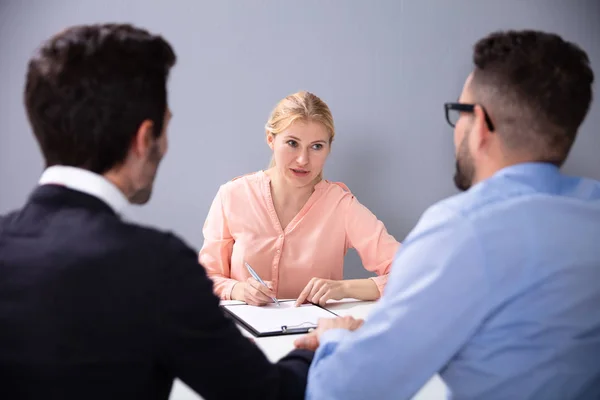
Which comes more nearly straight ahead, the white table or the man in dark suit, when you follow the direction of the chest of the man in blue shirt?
the white table

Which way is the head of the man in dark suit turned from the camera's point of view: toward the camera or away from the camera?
away from the camera

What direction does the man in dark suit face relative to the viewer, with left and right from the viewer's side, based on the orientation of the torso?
facing away from the viewer and to the right of the viewer

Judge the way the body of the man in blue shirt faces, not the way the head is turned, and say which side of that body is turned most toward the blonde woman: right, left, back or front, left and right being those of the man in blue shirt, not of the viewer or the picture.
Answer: front

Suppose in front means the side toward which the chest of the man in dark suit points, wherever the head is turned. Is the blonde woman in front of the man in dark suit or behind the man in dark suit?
in front

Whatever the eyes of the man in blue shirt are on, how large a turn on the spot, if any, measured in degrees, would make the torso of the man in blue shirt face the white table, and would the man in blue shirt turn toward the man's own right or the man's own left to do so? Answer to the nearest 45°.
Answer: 0° — they already face it

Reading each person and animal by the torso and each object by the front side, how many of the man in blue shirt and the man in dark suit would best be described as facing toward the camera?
0

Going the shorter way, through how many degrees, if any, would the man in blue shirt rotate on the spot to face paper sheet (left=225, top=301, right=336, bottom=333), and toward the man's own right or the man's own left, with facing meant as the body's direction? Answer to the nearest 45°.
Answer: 0° — they already face it

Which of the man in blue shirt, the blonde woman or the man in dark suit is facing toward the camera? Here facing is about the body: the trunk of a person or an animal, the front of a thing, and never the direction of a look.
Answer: the blonde woman

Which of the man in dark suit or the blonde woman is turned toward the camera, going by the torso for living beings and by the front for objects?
the blonde woman

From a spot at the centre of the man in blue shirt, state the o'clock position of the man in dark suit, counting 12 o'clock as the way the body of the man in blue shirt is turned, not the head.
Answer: The man in dark suit is roughly at 10 o'clock from the man in blue shirt.

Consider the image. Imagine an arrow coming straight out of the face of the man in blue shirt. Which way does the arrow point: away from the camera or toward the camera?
away from the camera

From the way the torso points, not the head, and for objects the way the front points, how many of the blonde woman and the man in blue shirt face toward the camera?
1

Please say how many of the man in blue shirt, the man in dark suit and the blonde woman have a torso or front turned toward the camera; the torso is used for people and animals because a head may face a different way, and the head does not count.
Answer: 1

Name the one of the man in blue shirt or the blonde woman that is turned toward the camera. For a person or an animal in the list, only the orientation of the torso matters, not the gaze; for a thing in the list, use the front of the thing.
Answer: the blonde woman

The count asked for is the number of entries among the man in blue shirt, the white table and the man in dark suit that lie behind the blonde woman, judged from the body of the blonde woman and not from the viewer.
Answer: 0

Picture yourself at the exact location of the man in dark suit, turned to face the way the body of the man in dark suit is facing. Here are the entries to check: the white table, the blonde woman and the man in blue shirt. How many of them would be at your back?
0

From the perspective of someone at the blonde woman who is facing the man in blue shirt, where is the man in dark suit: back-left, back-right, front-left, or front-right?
front-right
